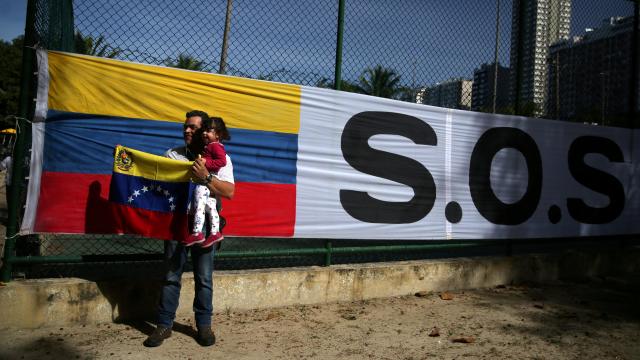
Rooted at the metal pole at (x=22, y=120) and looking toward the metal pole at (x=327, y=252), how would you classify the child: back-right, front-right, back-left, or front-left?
front-right

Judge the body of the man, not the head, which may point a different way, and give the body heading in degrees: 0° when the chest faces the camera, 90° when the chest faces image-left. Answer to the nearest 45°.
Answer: approximately 45°

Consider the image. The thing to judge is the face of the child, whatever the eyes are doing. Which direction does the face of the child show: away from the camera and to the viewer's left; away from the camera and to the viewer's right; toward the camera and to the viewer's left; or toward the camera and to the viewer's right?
toward the camera and to the viewer's left

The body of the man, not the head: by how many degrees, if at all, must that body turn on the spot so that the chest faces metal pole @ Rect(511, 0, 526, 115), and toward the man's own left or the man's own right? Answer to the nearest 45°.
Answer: approximately 135° to the man's own left

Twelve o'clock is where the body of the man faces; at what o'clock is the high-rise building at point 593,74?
The high-rise building is roughly at 7 o'clock from the man.
